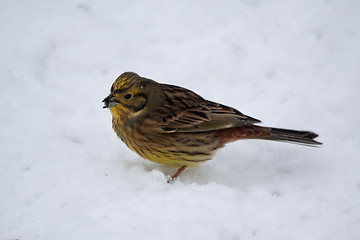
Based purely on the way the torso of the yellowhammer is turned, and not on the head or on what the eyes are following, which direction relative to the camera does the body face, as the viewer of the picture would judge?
to the viewer's left
